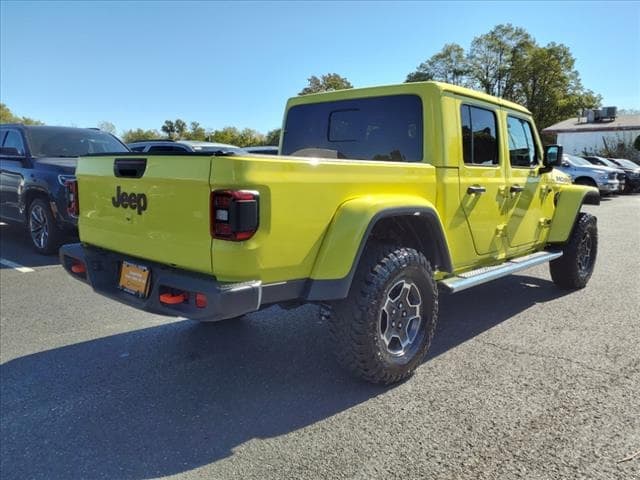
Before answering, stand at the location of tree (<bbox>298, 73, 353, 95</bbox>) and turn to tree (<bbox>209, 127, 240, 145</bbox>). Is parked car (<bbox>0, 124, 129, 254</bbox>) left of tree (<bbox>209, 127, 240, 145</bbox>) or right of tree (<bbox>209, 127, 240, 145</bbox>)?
left

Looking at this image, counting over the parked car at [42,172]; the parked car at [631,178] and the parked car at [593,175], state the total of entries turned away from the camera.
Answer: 0

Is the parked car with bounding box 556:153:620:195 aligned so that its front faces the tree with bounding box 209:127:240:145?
no

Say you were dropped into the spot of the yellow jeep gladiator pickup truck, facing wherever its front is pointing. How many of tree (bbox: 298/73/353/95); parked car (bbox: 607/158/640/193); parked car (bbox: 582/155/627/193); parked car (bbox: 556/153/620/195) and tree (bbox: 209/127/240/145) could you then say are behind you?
0

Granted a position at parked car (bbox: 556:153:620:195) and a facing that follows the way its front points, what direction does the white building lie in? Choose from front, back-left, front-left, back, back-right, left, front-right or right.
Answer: back-left

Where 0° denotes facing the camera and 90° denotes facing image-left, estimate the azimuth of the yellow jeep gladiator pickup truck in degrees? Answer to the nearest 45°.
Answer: approximately 225°

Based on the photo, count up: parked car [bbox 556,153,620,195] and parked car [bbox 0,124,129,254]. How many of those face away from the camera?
0

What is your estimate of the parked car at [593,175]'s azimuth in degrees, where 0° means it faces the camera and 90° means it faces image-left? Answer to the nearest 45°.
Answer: approximately 315°

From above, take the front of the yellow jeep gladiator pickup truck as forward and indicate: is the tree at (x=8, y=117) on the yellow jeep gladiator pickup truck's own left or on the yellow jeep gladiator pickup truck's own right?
on the yellow jeep gladiator pickup truck's own left

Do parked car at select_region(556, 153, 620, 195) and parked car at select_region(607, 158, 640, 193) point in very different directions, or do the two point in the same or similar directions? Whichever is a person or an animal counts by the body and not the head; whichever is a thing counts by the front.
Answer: same or similar directions

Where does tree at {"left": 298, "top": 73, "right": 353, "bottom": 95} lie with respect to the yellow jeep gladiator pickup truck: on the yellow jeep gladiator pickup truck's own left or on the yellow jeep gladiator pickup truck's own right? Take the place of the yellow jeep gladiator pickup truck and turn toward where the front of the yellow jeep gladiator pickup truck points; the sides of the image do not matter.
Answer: on the yellow jeep gladiator pickup truck's own left

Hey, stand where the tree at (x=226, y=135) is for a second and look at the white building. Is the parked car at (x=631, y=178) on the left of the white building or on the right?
right
